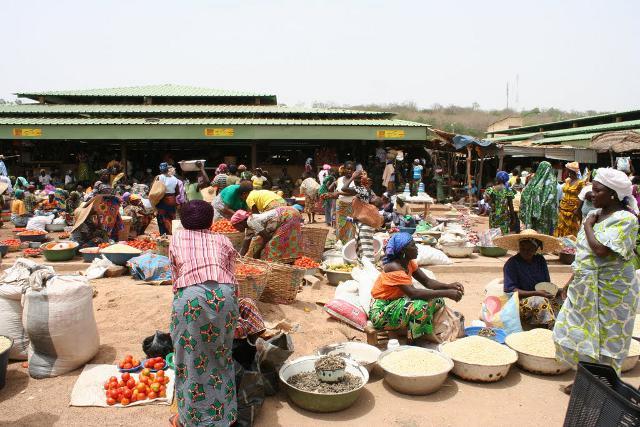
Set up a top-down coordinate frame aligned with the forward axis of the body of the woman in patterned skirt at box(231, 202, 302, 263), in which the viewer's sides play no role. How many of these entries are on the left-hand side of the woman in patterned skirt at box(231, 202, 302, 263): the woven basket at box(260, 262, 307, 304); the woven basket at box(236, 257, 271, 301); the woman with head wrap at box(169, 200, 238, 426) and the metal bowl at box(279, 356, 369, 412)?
4

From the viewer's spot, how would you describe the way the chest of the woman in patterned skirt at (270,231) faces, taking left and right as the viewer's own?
facing to the left of the viewer

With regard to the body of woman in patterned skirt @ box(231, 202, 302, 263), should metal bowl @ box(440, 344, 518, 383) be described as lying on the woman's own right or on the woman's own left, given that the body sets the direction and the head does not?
on the woman's own left

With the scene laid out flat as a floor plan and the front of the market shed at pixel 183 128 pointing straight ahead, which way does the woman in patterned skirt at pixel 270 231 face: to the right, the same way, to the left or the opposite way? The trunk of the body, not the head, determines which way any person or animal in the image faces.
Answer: to the right

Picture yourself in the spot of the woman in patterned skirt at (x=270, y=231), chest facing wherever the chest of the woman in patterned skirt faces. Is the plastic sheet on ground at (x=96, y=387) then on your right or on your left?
on your left

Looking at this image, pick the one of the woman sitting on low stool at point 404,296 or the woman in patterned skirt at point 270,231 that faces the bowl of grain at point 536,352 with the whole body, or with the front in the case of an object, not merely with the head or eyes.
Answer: the woman sitting on low stool

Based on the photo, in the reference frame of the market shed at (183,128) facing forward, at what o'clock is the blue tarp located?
The blue tarp is roughly at 10 o'clock from the market shed.

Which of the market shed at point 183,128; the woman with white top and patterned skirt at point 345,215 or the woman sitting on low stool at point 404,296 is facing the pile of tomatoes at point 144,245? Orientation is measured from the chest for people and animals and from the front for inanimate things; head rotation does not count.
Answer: the market shed

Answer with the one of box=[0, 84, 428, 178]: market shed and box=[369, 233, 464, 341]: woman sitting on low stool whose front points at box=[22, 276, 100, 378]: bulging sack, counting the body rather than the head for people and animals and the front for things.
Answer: the market shed

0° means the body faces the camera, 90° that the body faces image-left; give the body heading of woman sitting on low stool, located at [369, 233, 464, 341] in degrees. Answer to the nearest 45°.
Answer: approximately 270°

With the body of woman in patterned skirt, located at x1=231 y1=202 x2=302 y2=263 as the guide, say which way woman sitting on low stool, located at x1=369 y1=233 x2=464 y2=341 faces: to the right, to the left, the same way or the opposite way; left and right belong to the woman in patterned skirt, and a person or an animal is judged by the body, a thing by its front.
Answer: the opposite way
